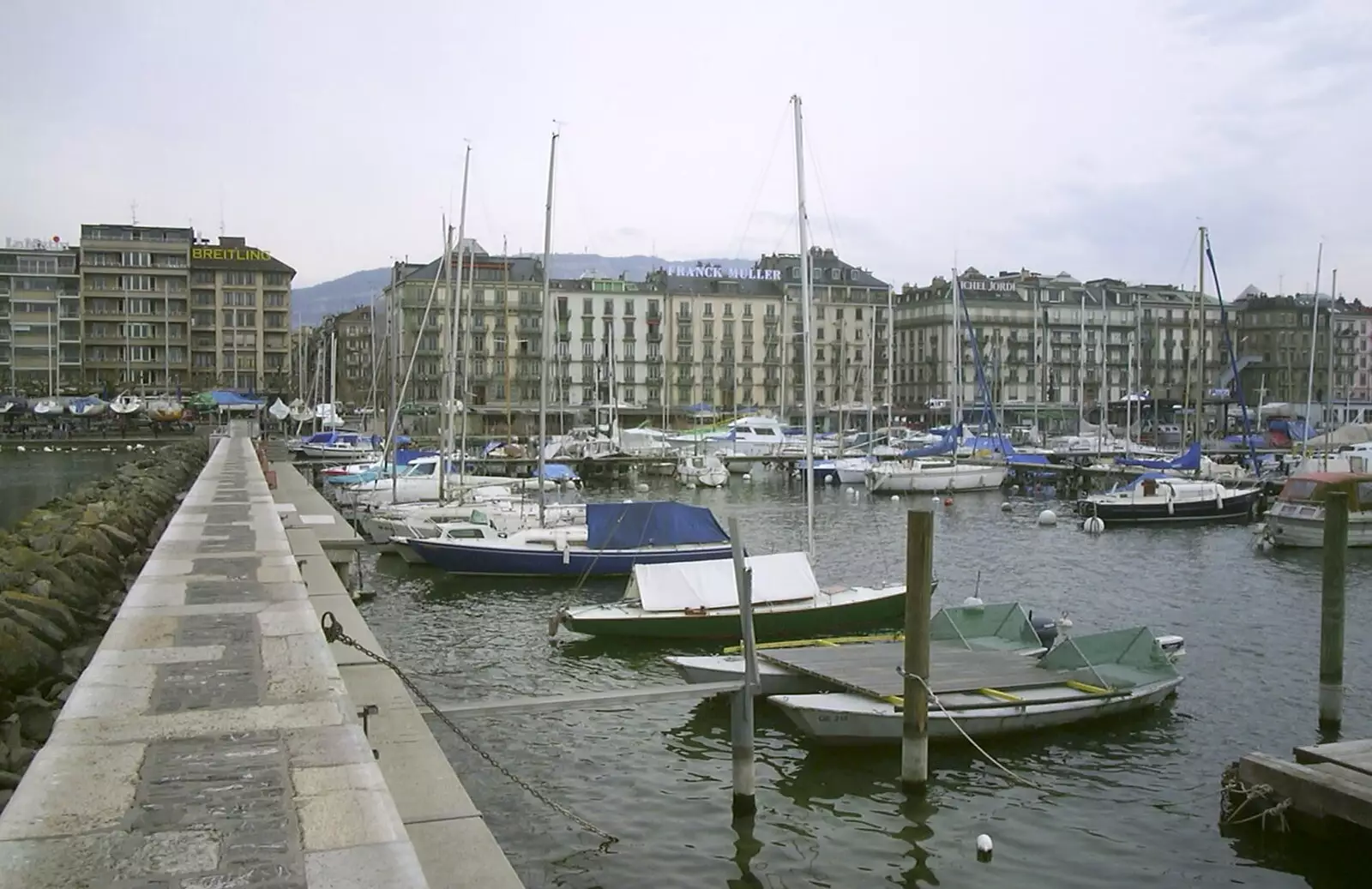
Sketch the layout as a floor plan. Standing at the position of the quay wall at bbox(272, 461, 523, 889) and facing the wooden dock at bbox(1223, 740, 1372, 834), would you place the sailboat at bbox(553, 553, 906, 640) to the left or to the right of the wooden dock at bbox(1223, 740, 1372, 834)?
left

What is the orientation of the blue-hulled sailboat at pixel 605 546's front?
to the viewer's left

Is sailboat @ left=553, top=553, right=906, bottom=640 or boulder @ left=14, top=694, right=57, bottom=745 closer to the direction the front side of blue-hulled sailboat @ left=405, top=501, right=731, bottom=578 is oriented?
the boulder

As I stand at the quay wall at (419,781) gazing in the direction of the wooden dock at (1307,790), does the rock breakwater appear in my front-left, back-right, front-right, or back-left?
back-left
